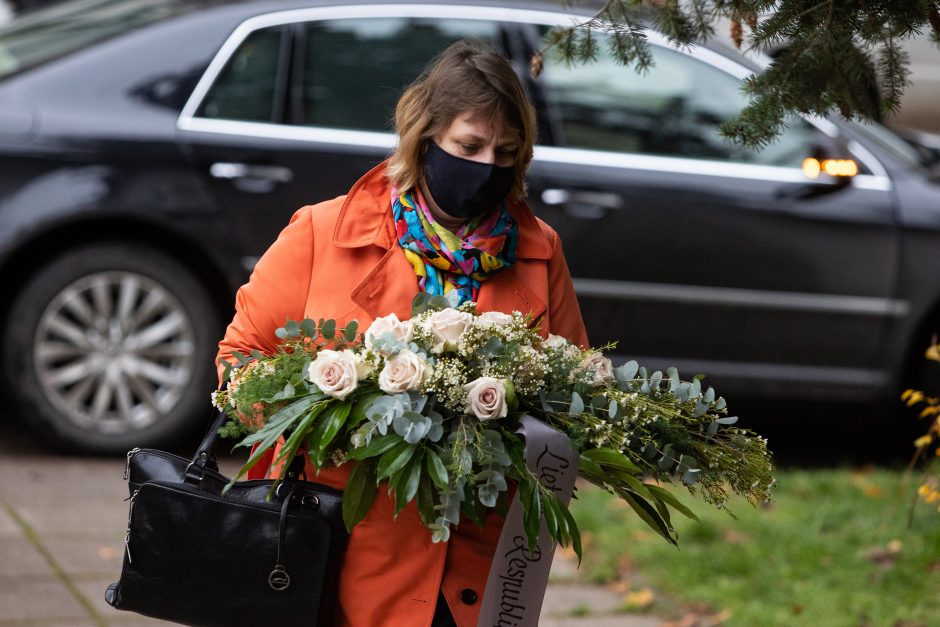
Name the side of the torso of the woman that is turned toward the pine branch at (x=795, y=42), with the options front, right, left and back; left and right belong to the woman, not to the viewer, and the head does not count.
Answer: left

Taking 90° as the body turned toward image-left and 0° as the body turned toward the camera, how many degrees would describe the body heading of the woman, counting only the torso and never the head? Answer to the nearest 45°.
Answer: approximately 315°

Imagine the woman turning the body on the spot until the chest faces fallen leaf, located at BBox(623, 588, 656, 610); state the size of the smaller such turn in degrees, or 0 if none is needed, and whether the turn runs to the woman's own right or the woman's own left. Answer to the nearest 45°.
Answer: approximately 90° to the woman's own left

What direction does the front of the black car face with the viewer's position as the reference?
facing to the right of the viewer

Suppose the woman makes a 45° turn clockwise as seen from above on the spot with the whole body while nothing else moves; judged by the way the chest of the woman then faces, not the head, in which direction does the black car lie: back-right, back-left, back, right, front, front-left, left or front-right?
back
